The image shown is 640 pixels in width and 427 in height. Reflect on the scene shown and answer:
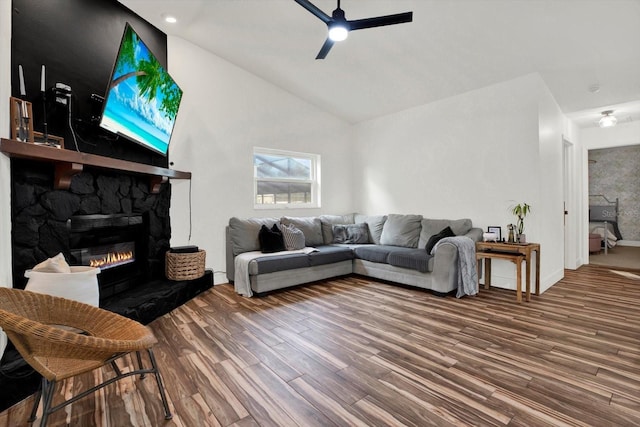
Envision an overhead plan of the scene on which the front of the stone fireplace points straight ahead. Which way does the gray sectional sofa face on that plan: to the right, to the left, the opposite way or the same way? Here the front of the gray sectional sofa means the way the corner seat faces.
to the right

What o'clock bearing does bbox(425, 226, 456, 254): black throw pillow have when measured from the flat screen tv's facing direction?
The black throw pillow is roughly at 11 o'clock from the flat screen tv.

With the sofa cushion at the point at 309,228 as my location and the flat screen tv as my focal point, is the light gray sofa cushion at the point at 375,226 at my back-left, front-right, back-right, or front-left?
back-left

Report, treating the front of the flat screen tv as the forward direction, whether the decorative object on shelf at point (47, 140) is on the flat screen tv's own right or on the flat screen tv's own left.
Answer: on the flat screen tv's own right

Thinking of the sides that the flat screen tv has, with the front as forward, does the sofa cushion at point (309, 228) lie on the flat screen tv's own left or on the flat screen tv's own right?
on the flat screen tv's own left

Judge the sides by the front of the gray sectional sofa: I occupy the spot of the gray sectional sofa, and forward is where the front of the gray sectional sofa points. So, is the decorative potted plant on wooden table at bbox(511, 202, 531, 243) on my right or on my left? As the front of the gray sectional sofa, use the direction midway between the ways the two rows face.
on my left

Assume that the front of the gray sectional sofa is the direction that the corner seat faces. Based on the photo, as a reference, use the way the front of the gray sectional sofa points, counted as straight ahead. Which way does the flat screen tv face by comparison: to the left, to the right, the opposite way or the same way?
to the left

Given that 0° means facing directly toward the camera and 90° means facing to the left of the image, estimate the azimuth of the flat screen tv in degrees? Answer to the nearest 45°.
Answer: approximately 315°

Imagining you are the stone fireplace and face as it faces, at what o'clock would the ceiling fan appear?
The ceiling fan is roughly at 12 o'clock from the stone fireplace.

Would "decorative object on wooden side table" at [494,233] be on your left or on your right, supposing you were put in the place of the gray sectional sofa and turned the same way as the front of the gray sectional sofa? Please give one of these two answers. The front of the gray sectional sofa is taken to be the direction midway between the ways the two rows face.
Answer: on your left
